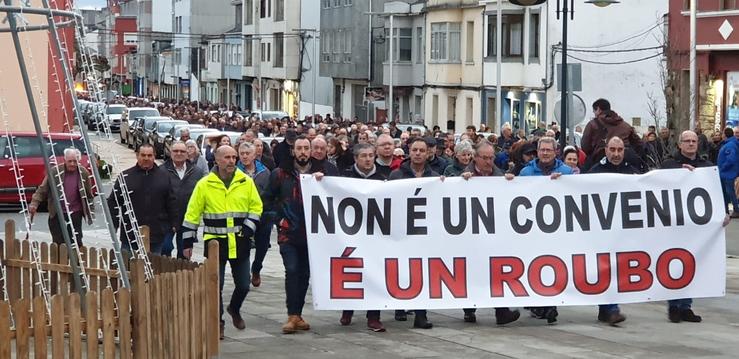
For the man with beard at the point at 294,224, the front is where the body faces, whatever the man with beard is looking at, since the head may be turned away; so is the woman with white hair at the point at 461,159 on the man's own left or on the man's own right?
on the man's own left

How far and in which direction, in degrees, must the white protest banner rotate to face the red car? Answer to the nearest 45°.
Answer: approximately 135° to its right

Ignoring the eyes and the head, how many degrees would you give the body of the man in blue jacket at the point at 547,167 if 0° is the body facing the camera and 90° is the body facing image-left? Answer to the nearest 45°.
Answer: approximately 0°

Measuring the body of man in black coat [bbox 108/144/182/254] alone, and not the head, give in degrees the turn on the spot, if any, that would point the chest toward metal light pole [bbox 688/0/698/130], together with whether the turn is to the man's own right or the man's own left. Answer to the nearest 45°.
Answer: approximately 135° to the man's own left

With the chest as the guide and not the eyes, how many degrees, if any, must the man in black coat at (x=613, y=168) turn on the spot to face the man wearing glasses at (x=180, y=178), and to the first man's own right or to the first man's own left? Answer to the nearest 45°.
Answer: approximately 90° to the first man's own right
